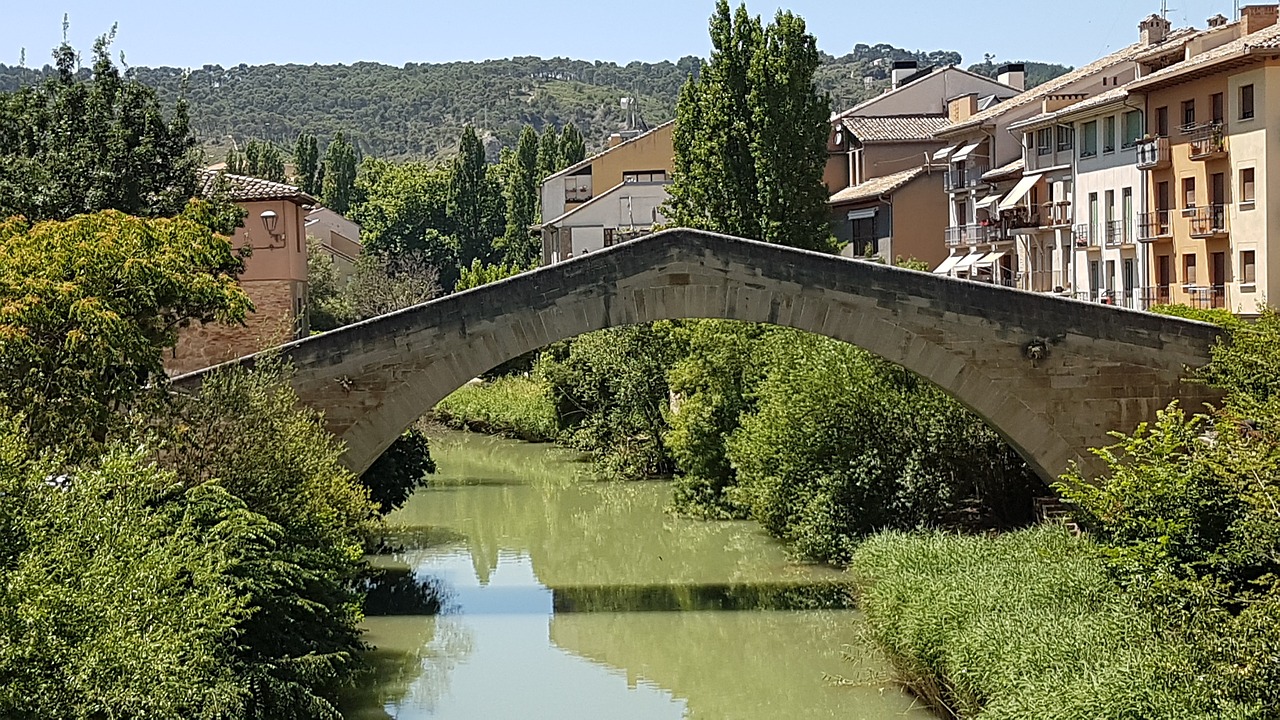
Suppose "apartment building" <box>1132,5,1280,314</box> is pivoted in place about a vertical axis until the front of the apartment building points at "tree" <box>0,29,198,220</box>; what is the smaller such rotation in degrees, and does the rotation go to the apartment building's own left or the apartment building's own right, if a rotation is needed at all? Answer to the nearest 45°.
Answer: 0° — it already faces it

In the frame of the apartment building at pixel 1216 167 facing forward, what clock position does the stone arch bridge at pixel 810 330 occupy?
The stone arch bridge is roughly at 11 o'clock from the apartment building.

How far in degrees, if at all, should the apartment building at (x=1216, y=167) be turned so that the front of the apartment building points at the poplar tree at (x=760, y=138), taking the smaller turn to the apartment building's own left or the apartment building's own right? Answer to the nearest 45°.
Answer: approximately 45° to the apartment building's own right

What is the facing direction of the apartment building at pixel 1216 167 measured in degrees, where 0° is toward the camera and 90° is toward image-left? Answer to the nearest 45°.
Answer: approximately 45°

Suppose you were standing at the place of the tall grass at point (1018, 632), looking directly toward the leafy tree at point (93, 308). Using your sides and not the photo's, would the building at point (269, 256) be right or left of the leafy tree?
right

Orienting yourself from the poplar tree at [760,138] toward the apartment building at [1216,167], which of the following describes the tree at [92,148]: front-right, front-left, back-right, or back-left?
back-right
